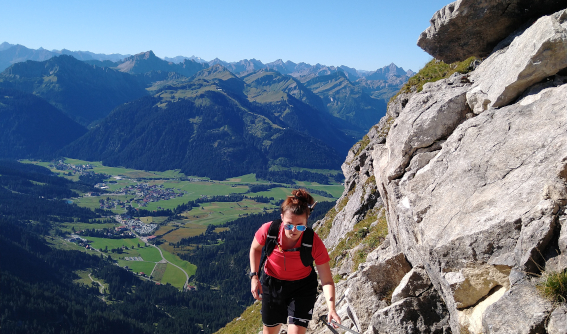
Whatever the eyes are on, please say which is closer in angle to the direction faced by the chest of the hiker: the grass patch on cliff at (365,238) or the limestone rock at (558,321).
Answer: the limestone rock

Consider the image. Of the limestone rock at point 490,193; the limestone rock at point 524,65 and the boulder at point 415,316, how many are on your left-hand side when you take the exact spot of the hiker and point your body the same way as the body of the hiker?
3

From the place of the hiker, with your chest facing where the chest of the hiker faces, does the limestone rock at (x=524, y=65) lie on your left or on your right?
on your left

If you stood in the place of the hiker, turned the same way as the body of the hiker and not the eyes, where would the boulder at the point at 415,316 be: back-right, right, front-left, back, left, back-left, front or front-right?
left

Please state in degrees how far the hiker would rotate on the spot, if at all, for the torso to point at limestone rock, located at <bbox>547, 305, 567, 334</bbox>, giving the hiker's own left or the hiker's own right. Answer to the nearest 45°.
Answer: approximately 45° to the hiker's own left

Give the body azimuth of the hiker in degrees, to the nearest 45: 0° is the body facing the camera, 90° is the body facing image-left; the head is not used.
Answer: approximately 0°
